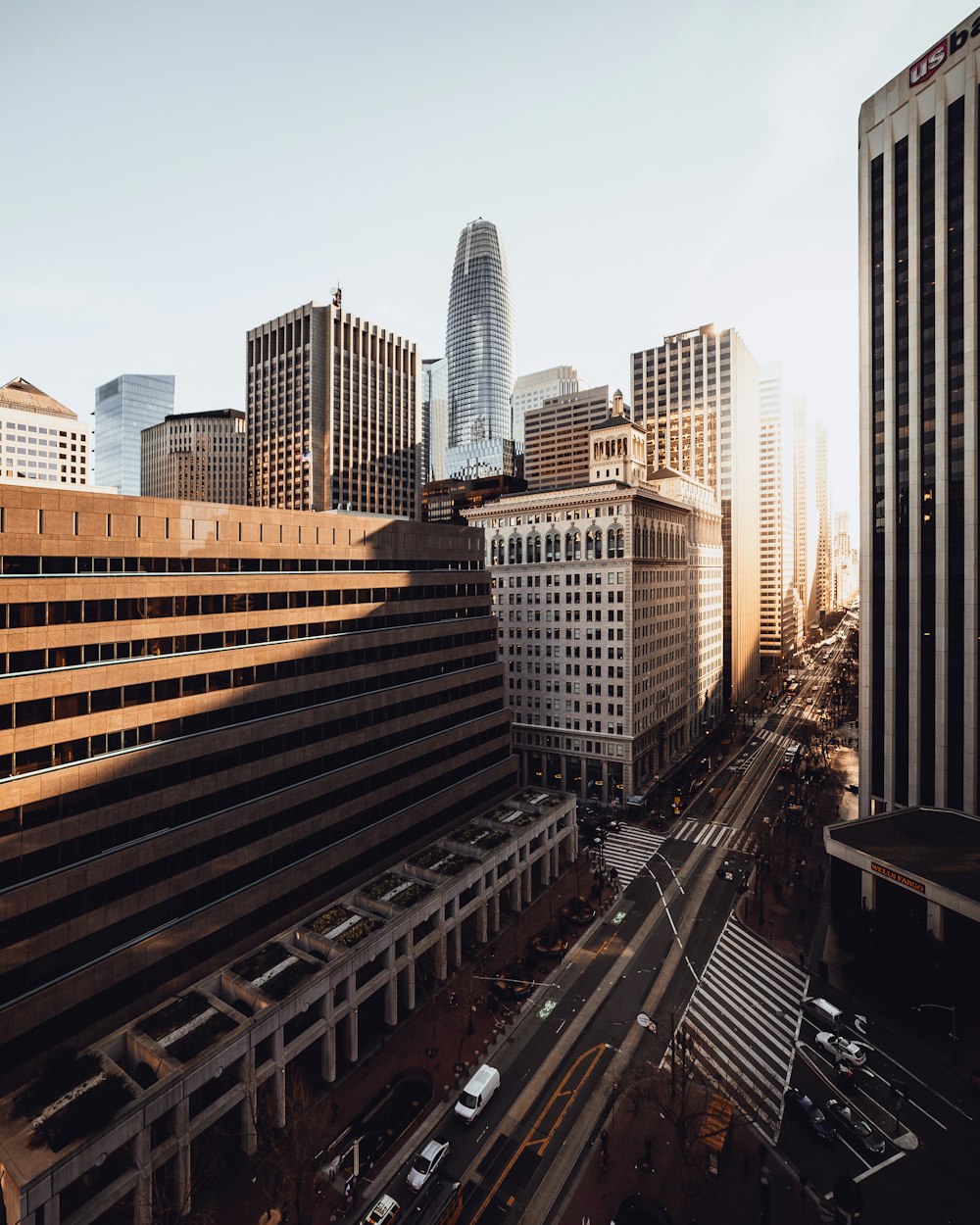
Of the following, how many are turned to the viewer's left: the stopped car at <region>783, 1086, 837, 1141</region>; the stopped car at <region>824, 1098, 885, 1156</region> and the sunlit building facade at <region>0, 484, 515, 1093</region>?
0

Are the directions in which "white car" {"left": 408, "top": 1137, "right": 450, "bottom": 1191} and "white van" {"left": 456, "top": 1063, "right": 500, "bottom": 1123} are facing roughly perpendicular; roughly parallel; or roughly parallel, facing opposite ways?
roughly parallel

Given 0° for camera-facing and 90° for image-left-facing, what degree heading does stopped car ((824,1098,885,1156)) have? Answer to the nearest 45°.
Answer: approximately 315°

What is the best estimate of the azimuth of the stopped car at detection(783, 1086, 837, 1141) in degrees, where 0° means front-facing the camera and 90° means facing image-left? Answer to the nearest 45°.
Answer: approximately 315°

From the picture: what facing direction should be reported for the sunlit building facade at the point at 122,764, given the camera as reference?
facing the viewer and to the right of the viewer

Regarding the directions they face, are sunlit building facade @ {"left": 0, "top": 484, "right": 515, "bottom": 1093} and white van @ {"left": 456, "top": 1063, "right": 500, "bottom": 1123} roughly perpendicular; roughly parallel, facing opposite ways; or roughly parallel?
roughly perpendicular

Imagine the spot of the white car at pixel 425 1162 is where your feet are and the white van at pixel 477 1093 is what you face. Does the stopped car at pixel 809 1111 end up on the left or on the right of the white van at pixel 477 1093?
right

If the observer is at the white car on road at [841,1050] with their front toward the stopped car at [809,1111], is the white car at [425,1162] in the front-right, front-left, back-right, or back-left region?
front-right

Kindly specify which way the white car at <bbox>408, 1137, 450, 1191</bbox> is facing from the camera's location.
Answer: facing the viewer and to the left of the viewer
